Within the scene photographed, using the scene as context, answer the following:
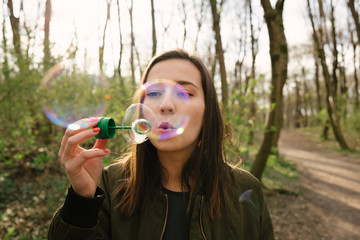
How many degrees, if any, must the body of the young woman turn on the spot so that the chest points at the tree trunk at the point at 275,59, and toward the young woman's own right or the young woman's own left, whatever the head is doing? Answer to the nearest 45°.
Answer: approximately 135° to the young woman's own left

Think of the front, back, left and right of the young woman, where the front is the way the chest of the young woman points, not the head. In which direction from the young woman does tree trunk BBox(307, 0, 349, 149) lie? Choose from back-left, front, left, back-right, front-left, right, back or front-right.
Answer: back-left

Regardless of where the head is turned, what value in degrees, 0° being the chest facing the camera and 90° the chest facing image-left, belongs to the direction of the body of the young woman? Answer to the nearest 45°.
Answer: approximately 0°
